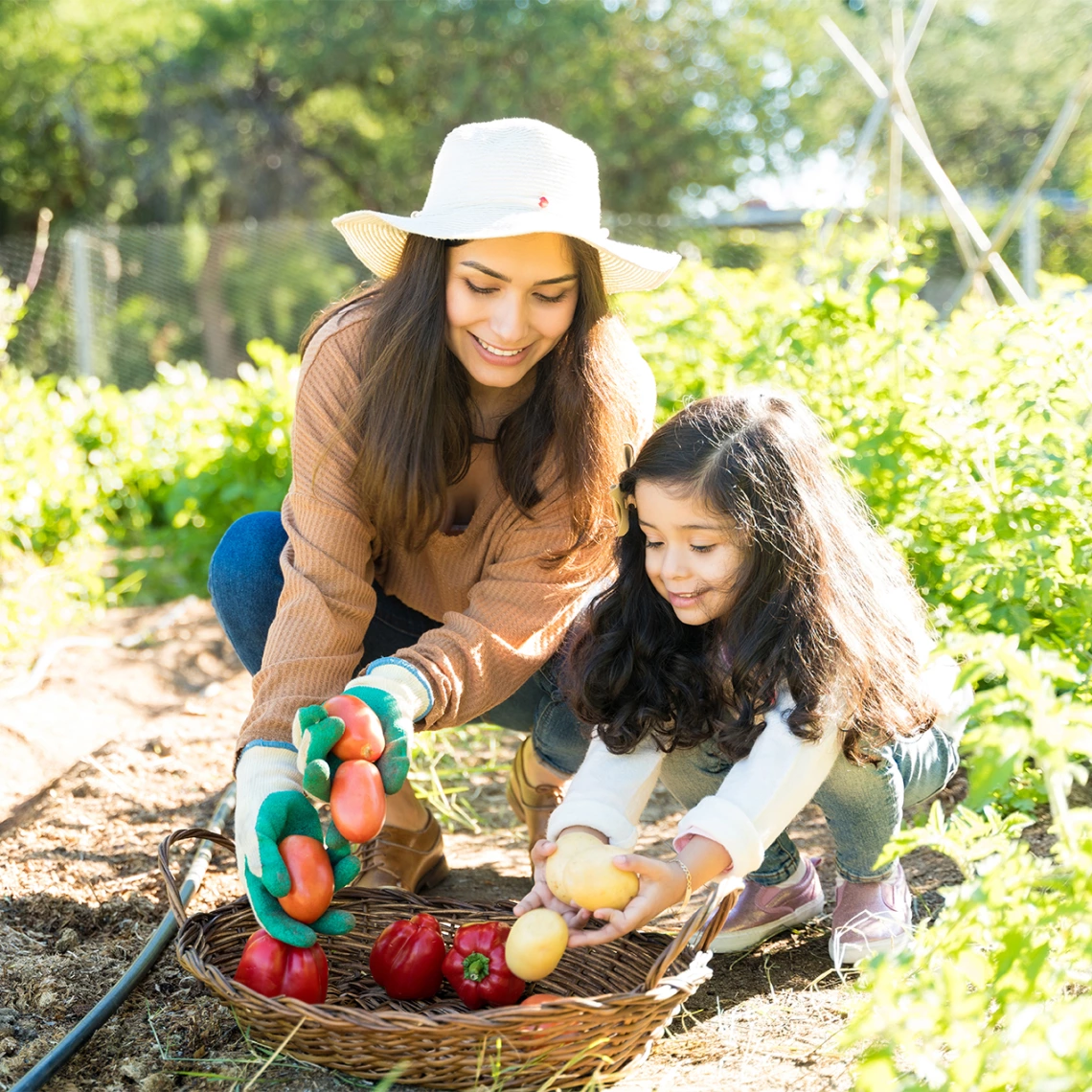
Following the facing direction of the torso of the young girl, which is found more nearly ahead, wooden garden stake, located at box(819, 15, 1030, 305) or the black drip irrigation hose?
the black drip irrigation hose

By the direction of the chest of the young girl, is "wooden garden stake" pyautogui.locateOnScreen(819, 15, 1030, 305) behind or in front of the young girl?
behind

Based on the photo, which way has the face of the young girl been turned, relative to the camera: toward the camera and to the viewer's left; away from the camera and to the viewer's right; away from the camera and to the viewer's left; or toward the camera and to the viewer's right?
toward the camera and to the viewer's left

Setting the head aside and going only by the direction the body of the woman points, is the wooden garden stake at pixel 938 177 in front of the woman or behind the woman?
behind

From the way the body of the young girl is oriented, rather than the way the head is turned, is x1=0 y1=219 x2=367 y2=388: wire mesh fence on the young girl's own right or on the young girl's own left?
on the young girl's own right

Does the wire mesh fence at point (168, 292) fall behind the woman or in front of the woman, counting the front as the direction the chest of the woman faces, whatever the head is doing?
behind

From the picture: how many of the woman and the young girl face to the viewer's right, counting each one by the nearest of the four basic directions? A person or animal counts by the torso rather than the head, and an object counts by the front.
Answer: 0

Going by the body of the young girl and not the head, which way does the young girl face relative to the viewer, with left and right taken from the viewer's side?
facing the viewer and to the left of the viewer

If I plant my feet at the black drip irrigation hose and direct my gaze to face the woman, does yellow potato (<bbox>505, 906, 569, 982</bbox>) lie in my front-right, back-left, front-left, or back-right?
front-right

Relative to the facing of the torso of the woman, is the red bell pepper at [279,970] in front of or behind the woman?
in front

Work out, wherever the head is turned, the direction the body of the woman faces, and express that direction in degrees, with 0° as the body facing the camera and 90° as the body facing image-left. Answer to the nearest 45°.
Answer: approximately 0°
